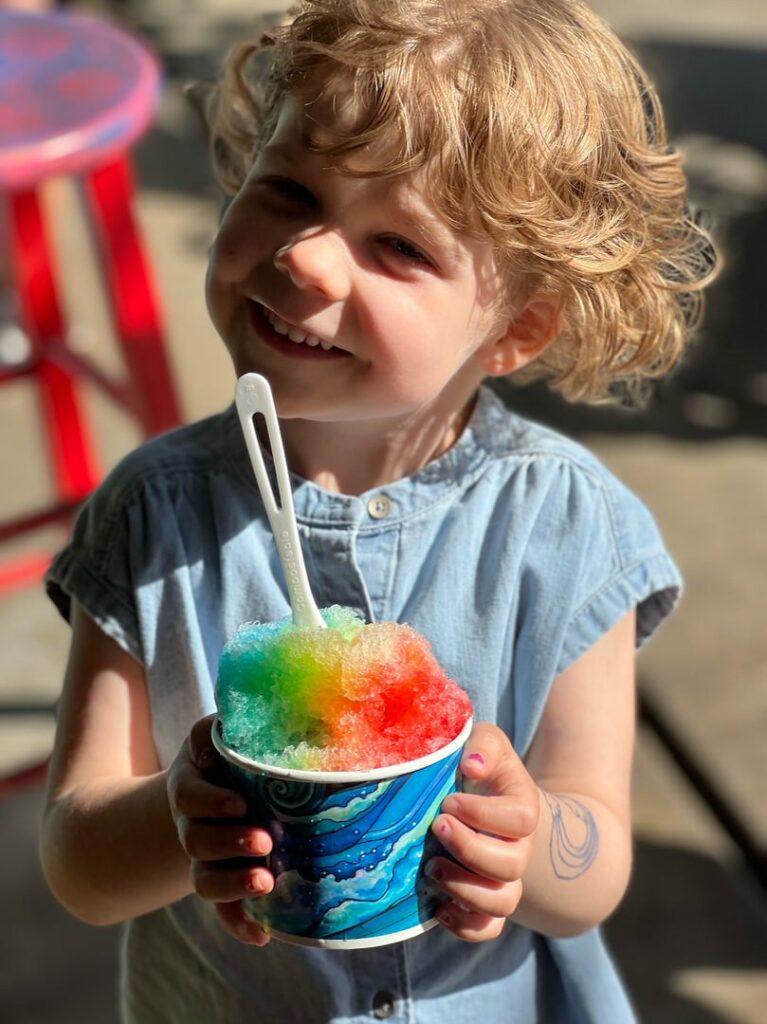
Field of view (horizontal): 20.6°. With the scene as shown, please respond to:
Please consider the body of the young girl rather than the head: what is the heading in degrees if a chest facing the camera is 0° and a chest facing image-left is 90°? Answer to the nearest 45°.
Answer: approximately 0°

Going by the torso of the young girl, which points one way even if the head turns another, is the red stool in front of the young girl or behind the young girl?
behind

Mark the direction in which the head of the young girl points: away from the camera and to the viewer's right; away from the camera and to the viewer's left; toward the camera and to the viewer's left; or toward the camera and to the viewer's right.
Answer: toward the camera and to the viewer's left
